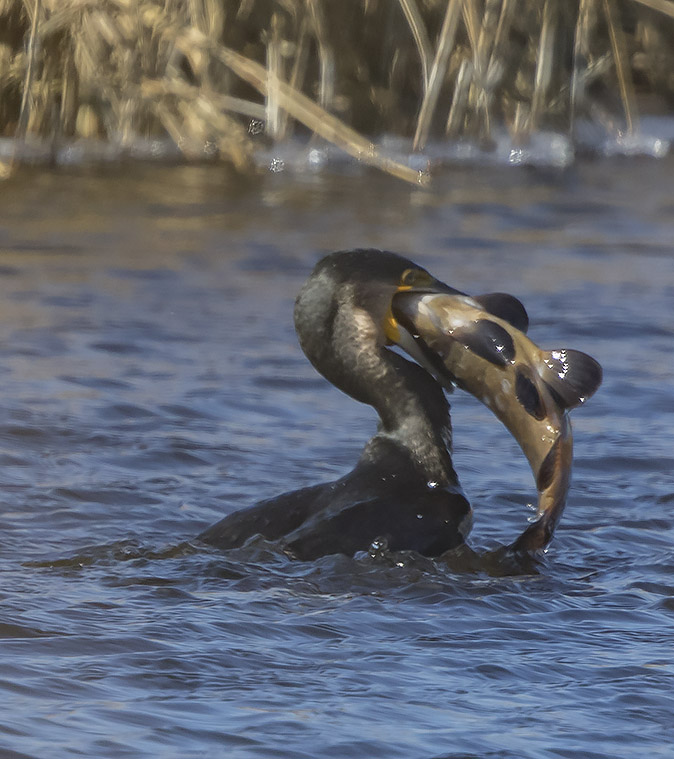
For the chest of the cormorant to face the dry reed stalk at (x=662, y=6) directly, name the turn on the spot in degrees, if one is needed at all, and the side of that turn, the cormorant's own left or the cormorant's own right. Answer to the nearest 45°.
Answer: approximately 90° to the cormorant's own left

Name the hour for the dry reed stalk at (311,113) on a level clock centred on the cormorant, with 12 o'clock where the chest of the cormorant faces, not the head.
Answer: The dry reed stalk is roughly at 9 o'clock from the cormorant.

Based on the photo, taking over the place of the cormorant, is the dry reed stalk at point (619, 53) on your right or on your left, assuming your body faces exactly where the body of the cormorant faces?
on your left

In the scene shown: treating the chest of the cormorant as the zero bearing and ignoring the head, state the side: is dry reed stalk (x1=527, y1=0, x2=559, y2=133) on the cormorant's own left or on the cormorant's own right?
on the cormorant's own left

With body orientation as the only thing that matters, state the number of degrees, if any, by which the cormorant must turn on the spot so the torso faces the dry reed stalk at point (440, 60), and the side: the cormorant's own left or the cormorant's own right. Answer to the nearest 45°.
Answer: approximately 90° to the cormorant's own left

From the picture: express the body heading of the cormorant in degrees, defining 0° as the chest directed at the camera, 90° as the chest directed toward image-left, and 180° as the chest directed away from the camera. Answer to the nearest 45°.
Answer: approximately 270°
